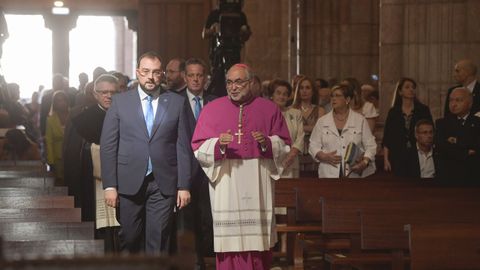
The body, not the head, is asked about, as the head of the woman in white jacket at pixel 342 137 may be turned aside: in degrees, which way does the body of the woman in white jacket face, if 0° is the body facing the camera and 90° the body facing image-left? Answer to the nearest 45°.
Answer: approximately 0°

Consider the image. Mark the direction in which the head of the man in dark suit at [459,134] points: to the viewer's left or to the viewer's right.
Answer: to the viewer's left

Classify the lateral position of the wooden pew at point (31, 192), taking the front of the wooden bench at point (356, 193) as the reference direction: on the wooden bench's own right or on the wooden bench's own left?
on the wooden bench's own right

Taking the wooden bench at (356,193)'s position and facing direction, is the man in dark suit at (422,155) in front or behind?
behind

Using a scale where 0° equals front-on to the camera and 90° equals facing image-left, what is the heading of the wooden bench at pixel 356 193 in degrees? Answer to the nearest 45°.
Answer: approximately 0°
